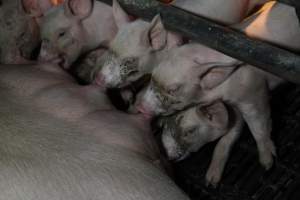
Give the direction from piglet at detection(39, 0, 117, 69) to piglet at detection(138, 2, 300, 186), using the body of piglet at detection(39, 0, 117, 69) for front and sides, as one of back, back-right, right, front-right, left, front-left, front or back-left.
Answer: left

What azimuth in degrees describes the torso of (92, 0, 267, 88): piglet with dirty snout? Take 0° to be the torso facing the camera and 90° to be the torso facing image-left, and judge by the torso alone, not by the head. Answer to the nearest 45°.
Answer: approximately 45°

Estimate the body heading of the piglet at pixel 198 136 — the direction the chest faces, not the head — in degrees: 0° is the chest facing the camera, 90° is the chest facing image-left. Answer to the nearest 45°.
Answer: approximately 45°

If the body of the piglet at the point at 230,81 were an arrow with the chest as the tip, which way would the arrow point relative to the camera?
to the viewer's left

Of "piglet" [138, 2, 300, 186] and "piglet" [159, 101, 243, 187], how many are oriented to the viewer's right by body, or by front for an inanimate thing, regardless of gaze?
0

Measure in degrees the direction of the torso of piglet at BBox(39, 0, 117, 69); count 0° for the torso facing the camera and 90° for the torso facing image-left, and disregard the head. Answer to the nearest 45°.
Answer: approximately 45°
